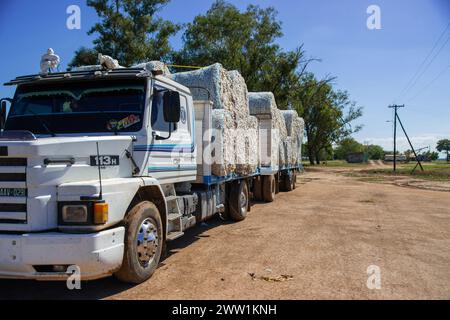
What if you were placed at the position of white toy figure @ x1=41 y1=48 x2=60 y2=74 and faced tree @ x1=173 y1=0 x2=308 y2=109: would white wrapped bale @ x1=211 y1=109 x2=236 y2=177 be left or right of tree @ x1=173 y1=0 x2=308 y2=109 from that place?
right

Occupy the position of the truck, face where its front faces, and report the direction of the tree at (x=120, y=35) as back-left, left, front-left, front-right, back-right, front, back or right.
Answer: back-right

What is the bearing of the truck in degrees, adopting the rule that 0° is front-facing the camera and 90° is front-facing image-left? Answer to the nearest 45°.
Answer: approximately 45°

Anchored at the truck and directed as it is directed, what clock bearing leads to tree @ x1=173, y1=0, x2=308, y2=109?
The tree is roughly at 5 o'clock from the truck.
